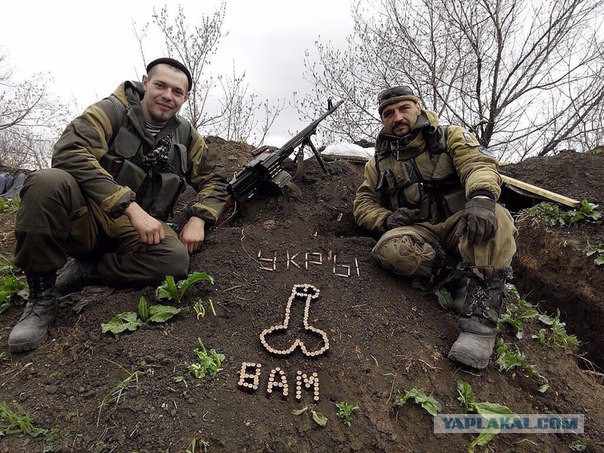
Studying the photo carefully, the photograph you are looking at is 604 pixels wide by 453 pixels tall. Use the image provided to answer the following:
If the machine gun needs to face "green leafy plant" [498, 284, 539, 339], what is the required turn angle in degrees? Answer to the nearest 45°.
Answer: approximately 90° to its right

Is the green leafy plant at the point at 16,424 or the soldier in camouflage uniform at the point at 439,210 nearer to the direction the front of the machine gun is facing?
the soldier in camouflage uniform

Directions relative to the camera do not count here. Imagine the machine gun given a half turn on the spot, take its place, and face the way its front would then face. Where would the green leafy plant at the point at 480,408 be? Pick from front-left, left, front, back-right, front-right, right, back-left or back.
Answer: left

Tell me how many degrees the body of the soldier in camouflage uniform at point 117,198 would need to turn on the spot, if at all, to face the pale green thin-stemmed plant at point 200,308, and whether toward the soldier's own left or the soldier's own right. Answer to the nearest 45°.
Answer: approximately 45° to the soldier's own left

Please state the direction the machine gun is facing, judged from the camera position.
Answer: facing away from the viewer and to the right of the viewer

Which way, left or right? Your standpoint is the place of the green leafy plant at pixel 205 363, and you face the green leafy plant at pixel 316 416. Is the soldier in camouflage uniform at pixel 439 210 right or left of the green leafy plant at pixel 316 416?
left

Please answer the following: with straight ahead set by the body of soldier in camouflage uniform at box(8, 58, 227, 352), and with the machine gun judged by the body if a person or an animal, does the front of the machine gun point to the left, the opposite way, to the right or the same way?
to the left

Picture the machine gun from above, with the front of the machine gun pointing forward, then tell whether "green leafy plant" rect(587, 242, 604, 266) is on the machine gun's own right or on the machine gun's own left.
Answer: on the machine gun's own right

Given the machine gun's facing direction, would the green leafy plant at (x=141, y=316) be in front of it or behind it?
behind
